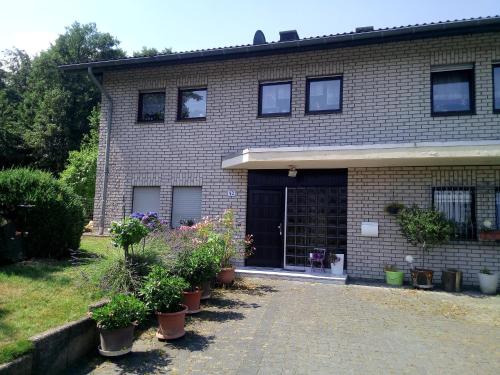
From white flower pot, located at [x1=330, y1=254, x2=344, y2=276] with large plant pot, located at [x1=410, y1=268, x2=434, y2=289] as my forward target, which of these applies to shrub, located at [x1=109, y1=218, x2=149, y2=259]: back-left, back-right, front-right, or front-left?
back-right

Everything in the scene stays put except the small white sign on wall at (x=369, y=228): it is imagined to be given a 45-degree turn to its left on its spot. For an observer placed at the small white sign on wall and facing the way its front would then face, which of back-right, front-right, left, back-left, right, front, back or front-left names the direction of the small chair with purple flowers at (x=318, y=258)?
back-right

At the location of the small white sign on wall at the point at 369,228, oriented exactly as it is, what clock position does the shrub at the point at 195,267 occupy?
The shrub is roughly at 1 o'clock from the small white sign on wall.

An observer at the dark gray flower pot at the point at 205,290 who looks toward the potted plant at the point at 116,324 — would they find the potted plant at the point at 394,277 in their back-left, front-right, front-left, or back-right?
back-left

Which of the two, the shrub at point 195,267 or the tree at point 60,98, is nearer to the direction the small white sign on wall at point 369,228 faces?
the shrub

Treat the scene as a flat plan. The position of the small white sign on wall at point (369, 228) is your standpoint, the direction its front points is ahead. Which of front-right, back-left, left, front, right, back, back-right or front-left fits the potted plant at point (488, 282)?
left

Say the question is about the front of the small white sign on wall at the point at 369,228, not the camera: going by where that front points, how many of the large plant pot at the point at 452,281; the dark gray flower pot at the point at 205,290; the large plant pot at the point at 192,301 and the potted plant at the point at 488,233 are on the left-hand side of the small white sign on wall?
2

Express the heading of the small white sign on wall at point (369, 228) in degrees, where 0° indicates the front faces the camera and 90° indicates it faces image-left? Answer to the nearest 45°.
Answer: approximately 0°

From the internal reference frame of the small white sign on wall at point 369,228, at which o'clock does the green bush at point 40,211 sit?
The green bush is roughly at 2 o'clock from the small white sign on wall.

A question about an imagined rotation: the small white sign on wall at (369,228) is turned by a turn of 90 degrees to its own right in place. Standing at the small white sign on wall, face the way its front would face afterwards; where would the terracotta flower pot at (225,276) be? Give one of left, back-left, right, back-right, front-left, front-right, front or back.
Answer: front-left

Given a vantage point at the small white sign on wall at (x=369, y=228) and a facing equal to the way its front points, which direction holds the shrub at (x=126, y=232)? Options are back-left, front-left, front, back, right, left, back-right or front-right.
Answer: front-right

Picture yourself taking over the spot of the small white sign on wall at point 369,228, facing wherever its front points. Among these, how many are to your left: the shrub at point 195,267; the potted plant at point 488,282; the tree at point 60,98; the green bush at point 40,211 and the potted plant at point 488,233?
2

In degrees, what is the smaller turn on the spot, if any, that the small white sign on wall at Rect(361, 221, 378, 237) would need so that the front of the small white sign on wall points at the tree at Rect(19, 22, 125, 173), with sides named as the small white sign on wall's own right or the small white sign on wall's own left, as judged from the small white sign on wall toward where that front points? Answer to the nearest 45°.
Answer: approximately 135° to the small white sign on wall's own right

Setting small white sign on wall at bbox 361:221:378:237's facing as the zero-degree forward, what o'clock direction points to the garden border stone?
The garden border stone is roughly at 1 o'clock from the small white sign on wall.

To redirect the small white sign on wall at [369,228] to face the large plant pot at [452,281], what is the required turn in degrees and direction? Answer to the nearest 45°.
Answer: approximately 90° to its left
